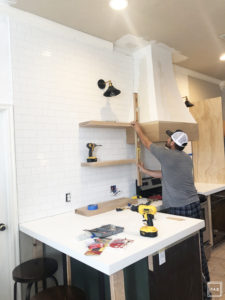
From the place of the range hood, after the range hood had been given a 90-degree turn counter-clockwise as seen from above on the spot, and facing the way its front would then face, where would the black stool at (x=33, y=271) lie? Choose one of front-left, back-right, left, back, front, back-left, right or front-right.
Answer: back

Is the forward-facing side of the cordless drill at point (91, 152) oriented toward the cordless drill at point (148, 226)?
no

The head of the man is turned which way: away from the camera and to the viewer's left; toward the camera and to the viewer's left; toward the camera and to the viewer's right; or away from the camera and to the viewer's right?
away from the camera and to the viewer's left

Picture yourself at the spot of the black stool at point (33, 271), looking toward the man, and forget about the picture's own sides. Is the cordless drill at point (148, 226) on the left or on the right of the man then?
right

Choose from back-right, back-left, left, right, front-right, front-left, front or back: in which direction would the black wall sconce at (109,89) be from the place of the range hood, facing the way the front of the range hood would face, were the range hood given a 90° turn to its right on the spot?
front

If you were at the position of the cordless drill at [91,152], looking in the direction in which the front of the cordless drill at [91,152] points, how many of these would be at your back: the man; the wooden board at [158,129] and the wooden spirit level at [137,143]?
0

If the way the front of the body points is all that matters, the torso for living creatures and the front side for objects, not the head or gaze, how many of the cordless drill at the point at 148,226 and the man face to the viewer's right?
0

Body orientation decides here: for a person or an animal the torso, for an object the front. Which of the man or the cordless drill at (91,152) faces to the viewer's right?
the cordless drill

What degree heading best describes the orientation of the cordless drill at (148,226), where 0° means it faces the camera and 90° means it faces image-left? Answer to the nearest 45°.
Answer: approximately 90°

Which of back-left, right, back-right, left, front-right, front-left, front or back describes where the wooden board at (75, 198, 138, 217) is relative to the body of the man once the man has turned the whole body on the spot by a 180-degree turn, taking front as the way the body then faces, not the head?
back-right

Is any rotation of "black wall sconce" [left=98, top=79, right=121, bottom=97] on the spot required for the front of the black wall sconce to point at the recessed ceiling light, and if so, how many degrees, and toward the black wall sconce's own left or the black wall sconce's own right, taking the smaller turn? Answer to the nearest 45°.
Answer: approximately 45° to the black wall sconce's own right

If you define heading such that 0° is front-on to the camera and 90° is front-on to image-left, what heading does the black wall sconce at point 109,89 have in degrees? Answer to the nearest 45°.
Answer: approximately 315°

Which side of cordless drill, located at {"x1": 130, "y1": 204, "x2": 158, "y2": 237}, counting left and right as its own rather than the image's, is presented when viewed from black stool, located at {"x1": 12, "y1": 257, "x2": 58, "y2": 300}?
front

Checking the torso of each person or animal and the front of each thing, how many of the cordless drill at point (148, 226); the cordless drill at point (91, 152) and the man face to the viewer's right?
1
